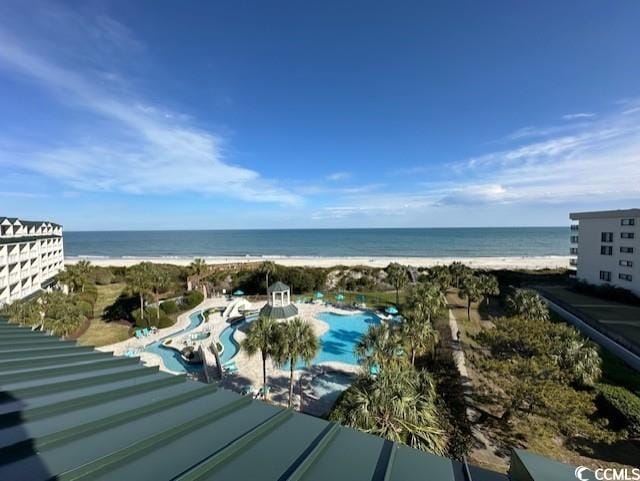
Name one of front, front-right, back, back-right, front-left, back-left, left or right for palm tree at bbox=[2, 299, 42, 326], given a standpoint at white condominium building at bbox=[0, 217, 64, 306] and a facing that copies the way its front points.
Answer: front-right

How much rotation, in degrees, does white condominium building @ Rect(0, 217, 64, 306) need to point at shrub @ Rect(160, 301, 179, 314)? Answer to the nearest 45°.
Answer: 0° — it already faces it

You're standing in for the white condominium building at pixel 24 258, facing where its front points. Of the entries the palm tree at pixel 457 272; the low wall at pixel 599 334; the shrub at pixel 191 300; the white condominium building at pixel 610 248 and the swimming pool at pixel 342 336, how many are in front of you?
5

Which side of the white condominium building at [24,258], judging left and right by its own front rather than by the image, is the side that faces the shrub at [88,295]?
front

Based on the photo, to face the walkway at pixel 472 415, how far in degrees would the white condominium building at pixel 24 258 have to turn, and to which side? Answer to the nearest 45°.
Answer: approximately 45° to its right

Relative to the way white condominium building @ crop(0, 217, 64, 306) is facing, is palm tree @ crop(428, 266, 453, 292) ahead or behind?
ahead

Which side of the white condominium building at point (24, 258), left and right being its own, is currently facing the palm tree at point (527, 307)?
front

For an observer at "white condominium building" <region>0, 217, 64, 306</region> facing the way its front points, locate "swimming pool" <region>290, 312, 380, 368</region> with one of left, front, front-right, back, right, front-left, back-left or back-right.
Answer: front

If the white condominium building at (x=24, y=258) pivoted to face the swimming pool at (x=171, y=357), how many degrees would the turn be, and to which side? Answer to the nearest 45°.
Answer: approximately 45° to its right

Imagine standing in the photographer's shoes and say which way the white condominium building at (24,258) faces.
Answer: facing the viewer and to the right of the viewer

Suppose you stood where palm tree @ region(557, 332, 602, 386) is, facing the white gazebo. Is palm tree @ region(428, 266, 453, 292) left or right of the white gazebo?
right

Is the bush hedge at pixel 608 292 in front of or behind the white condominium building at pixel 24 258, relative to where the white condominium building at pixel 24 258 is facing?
in front

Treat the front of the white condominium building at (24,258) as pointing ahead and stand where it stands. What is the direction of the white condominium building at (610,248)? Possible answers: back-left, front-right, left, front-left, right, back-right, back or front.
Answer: front
